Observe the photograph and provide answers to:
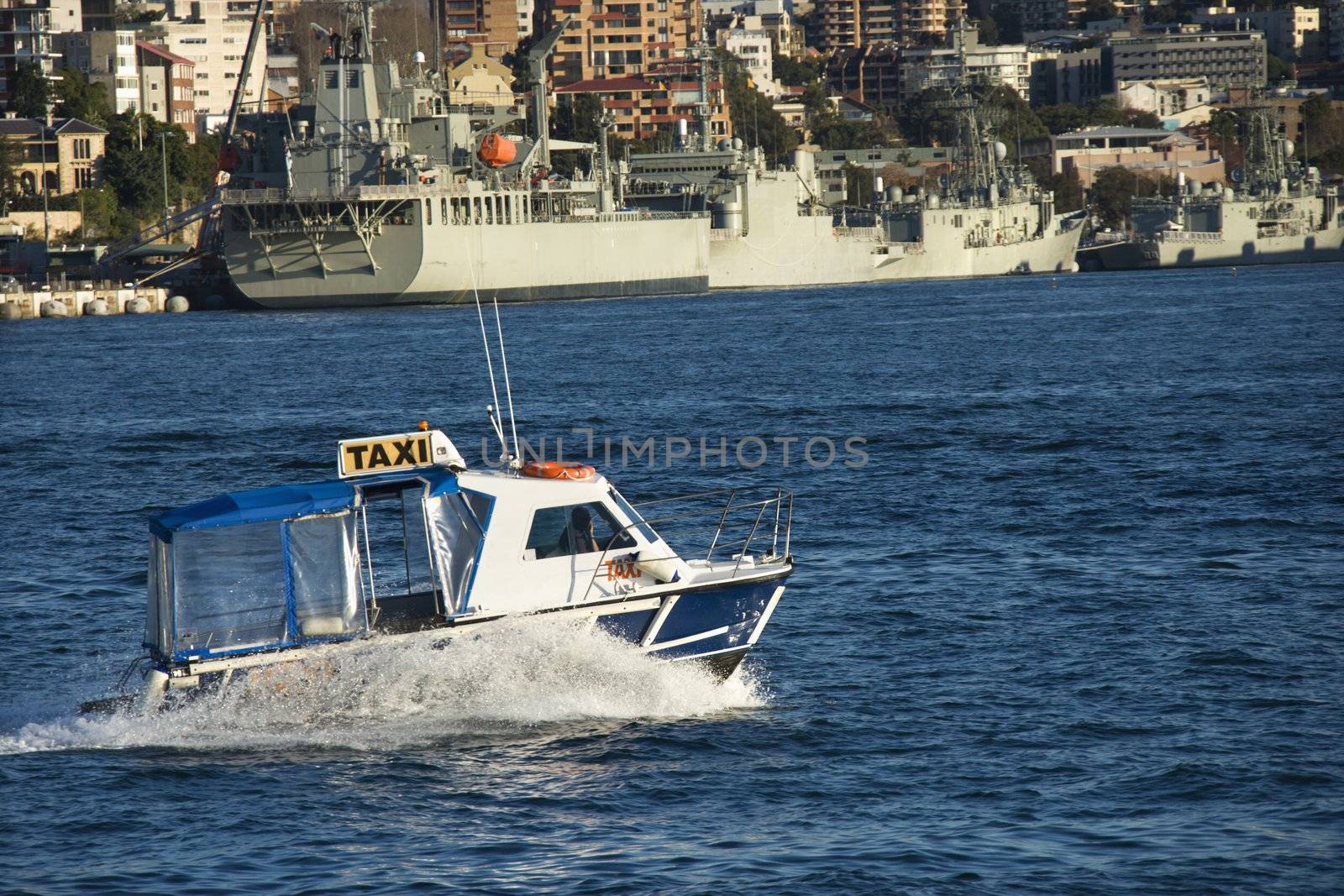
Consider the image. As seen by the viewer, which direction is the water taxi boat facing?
to the viewer's right

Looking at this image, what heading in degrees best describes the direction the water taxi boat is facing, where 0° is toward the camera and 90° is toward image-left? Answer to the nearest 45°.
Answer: approximately 270°
